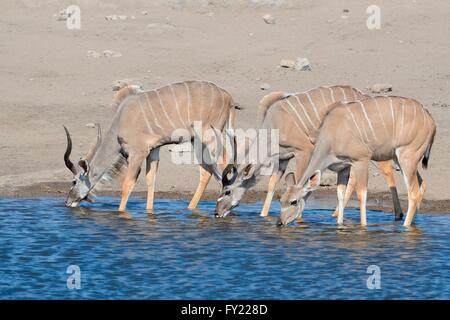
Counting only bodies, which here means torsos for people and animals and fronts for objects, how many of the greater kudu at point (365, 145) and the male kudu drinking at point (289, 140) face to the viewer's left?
2

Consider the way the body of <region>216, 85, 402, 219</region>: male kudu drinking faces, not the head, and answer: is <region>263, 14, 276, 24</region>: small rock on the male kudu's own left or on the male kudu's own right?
on the male kudu's own right

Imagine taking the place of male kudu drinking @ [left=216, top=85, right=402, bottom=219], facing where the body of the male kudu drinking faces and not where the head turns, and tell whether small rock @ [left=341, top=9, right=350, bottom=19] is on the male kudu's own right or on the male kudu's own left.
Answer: on the male kudu's own right

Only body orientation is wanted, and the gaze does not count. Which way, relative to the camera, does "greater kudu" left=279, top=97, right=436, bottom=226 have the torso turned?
to the viewer's left

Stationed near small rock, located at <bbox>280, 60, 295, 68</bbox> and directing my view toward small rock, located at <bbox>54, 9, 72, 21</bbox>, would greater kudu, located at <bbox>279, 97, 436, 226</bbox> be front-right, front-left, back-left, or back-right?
back-left

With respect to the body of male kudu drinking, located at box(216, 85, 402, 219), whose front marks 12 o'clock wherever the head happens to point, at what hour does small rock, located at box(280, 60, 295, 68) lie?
The small rock is roughly at 3 o'clock from the male kudu drinking.

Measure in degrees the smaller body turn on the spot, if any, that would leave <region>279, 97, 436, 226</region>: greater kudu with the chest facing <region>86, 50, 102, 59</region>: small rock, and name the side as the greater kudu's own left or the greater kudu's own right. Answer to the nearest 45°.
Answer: approximately 45° to the greater kudu's own right

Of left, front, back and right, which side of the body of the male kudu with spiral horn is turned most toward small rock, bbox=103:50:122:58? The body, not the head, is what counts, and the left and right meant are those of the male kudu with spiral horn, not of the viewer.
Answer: right

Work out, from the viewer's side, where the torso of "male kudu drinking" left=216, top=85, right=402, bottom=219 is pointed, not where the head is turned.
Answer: to the viewer's left

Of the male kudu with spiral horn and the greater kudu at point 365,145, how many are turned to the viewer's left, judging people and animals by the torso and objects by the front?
2

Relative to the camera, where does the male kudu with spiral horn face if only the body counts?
to the viewer's left

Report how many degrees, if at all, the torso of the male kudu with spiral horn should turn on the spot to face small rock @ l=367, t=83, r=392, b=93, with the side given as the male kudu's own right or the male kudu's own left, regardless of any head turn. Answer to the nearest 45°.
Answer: approximately 135° to the male kudu's own right

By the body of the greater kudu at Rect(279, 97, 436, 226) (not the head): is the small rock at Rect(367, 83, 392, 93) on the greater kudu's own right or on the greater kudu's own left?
on the greater kudu's own right

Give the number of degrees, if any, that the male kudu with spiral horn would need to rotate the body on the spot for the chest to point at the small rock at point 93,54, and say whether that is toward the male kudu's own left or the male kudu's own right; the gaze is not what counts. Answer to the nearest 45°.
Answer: approximately 90° to the male kudu's own right

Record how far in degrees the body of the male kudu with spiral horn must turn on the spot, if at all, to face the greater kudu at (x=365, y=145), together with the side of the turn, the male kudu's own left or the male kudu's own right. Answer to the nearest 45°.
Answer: approximately 135° to the male kudu's own left
